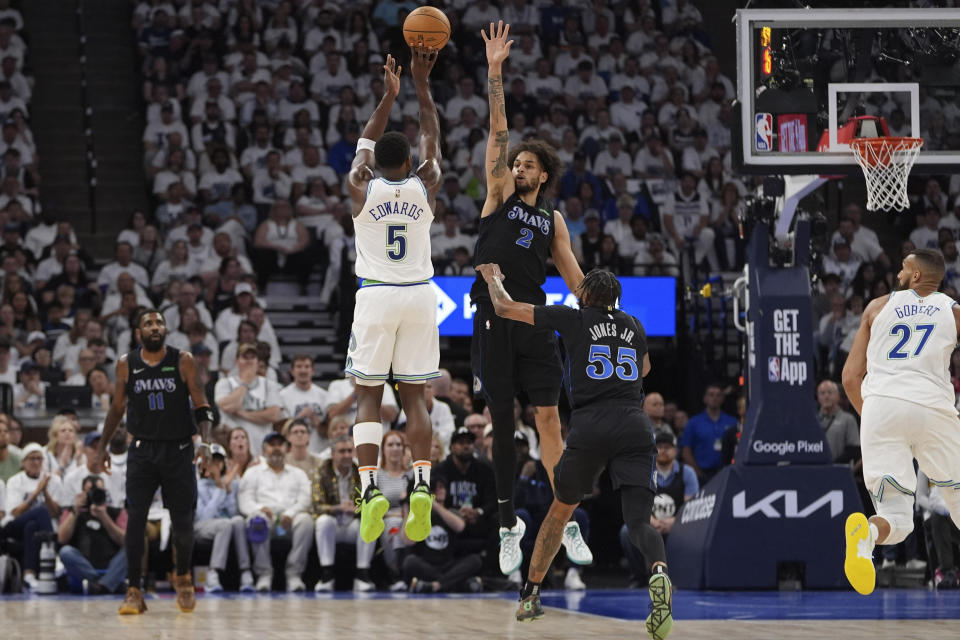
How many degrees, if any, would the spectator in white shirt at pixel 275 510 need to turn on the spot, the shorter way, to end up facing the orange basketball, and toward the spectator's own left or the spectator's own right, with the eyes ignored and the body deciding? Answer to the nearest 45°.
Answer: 0° — they already face it

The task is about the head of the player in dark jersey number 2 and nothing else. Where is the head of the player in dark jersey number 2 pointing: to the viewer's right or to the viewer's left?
to the viewer's left

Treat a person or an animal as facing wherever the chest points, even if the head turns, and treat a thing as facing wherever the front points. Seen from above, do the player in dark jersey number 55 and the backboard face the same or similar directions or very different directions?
very different directions

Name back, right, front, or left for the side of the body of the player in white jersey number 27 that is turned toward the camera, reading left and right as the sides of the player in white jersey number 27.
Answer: back

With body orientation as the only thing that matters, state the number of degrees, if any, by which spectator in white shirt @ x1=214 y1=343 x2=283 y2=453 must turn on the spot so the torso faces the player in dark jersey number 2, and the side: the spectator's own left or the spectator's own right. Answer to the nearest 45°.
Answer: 0° — they already face them

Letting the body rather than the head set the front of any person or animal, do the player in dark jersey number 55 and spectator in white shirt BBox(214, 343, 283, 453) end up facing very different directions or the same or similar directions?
very different directions

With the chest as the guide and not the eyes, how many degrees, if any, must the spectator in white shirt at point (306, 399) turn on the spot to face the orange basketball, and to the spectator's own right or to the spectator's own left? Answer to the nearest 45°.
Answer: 0° — they already face it

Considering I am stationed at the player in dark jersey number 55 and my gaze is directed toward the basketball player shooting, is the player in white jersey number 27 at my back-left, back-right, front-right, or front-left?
back-right

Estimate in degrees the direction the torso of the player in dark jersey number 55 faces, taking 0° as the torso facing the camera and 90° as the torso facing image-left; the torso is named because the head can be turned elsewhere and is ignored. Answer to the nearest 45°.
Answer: approximately 180°

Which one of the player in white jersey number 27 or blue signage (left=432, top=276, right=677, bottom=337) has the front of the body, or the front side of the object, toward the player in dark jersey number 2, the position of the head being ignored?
the blue signage

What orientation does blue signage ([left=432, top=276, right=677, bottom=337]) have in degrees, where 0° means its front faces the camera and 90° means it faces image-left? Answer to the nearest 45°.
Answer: approximately 0°

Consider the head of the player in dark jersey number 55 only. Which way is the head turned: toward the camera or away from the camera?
away from the camera

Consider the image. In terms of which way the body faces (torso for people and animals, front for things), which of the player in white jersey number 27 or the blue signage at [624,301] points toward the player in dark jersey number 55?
the blue signage

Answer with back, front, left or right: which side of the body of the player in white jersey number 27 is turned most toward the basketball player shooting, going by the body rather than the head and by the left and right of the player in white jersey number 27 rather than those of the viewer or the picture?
left

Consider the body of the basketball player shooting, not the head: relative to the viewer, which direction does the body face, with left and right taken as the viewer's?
facing away from the viewer

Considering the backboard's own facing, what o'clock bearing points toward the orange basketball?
The orange basketball is roughly at 1 o'clock from the backboard.
